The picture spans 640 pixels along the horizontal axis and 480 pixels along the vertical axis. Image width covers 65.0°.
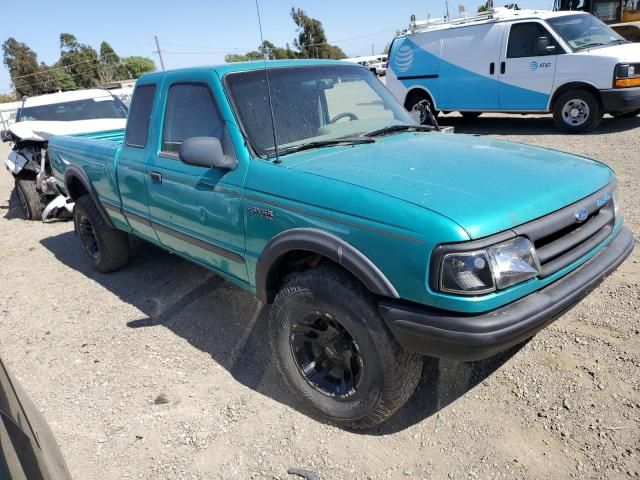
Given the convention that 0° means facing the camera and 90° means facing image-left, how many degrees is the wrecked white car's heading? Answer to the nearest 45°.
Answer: approximately 0°

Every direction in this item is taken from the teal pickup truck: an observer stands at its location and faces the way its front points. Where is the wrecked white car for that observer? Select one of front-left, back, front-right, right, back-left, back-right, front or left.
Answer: back

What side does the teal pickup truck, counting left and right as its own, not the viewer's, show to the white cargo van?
left

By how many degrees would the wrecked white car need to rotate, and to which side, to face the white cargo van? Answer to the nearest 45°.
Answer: approximately 90° to its left
